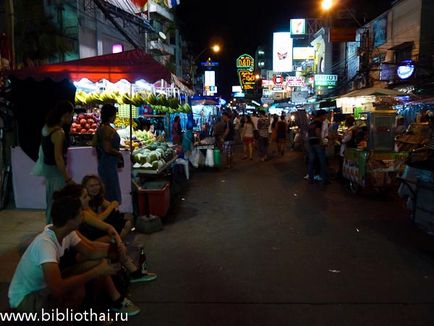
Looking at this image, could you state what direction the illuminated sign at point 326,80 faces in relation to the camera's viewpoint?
facing the viewer

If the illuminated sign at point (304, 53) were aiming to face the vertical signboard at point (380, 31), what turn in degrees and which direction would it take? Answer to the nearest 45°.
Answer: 0° — it already faces it

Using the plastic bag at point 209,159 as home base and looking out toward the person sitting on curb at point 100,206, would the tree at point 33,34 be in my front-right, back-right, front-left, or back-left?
front-right

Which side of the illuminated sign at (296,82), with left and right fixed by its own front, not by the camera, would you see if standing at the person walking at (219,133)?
front

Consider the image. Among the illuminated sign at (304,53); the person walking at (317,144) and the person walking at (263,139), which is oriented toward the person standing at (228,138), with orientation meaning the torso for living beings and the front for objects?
the illuminated sign

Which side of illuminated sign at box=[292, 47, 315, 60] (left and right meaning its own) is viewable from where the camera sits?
front

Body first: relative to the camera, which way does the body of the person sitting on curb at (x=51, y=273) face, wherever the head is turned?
to the viewer's right

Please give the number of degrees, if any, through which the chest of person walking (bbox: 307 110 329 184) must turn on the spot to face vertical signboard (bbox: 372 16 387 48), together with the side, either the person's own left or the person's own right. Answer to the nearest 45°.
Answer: approximately 90° to the person's own left

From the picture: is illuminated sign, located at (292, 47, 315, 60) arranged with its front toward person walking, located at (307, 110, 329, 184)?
yes
